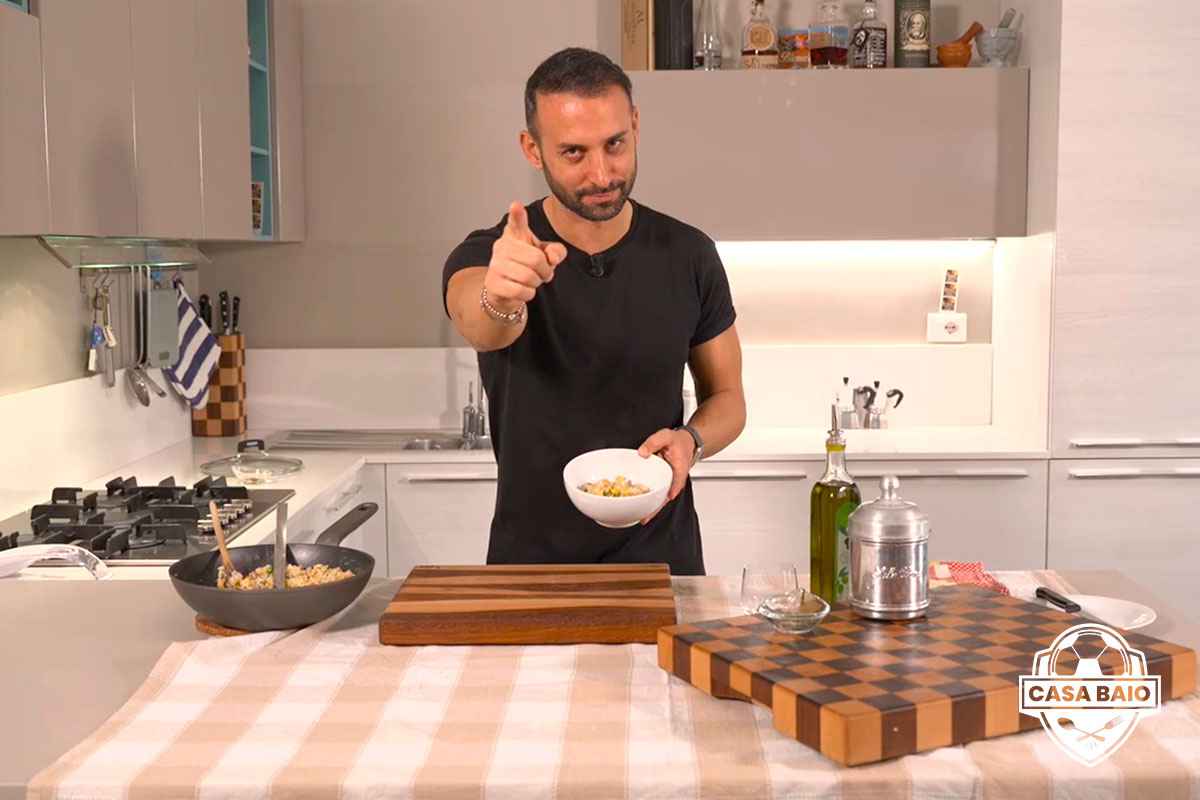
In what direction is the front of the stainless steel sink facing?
toward the camera

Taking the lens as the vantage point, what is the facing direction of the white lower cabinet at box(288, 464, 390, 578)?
facing the viewer and to the right of the viewer

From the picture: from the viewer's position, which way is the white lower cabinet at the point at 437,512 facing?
facing the viewer

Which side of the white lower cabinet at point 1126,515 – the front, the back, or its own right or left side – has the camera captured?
front

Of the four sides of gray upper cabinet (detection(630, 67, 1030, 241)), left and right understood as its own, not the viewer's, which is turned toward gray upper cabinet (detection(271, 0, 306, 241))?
right

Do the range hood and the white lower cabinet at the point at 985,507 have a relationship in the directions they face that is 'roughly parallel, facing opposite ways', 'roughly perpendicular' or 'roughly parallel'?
roughly perpendicular

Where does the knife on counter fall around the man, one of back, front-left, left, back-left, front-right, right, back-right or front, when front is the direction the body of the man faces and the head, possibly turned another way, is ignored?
front-left
